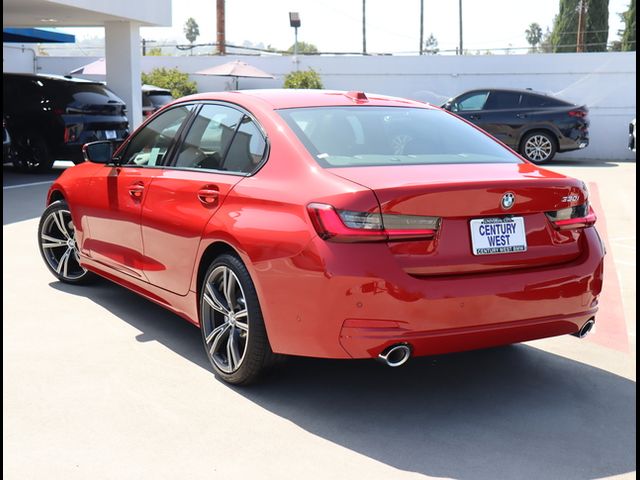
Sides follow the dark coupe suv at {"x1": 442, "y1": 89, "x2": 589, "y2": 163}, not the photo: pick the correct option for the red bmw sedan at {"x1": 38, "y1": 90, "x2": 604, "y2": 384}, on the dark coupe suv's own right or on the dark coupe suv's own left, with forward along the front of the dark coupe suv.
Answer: on the dark coupe suv's own left

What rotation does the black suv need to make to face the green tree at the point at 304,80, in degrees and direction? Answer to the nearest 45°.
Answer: approximately 90° to its right

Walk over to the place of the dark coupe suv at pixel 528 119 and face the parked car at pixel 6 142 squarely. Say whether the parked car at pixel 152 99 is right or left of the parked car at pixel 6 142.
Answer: right

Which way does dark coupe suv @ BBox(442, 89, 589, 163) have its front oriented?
to the viewer's left

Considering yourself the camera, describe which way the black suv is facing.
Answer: facing away from the viewer and to the left of the viewer

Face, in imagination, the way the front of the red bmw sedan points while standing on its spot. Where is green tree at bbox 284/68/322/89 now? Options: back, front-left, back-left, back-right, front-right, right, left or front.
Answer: front-right

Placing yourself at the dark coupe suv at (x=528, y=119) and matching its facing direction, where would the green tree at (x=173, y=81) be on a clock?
The green tree is roughly at 1 o'clock from the dark coupe suv.

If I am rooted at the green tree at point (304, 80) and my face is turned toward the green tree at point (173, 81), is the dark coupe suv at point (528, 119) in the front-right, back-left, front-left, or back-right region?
back-left

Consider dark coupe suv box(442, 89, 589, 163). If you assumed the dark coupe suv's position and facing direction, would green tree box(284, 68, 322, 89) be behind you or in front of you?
in front

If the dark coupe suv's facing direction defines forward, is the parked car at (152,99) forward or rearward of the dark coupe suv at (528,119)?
forward

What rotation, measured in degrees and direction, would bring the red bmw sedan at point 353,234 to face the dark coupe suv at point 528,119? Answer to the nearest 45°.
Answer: approximately 45° to its right

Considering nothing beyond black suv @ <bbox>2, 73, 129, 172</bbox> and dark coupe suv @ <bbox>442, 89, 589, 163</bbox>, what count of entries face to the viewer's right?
0
